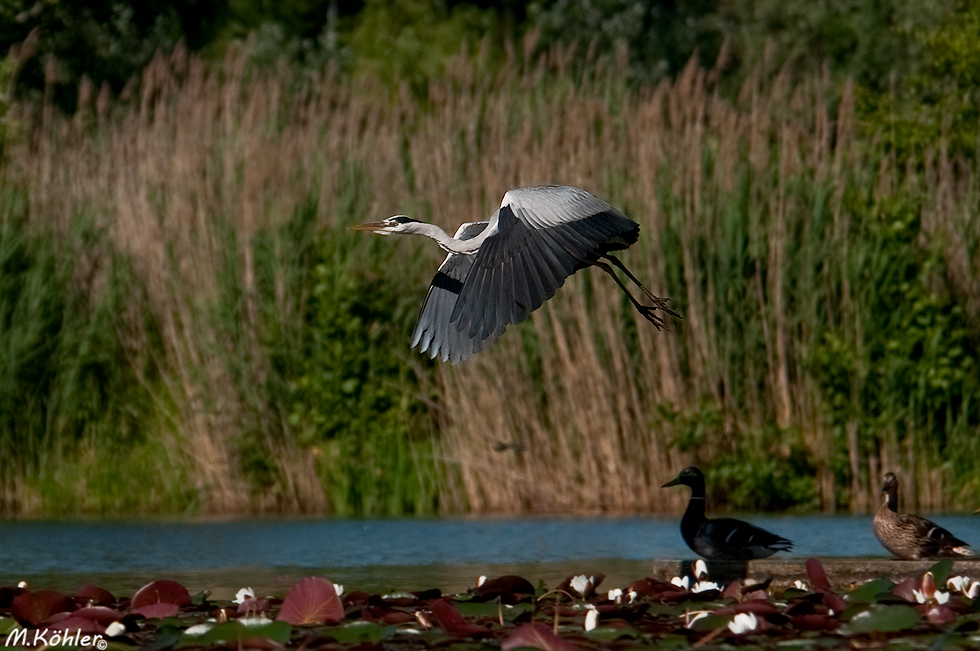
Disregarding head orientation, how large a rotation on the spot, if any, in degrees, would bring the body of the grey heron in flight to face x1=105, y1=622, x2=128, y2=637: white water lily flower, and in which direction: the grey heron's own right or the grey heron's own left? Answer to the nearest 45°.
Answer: approximately 45° to the grey heron's own left

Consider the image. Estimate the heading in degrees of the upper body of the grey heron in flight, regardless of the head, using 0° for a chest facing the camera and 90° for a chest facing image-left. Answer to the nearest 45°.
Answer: approximately 90°

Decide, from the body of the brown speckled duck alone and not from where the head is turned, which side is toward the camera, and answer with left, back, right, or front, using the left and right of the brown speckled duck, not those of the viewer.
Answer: left

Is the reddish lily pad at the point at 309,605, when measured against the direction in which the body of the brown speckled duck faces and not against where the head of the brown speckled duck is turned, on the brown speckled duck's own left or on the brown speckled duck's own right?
on the brown speckled duck's own left

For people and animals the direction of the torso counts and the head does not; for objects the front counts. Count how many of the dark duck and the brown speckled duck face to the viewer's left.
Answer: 2

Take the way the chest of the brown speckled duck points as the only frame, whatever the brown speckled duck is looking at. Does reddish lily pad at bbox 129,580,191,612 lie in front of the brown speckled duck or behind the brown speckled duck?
in front

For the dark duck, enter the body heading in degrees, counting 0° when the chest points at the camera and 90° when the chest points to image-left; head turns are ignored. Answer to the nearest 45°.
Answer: approximately 90°

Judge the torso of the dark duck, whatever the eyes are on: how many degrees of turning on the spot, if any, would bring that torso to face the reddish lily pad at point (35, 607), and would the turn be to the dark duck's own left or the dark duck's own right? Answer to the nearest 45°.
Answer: approximately 45° to the dark duck's own left

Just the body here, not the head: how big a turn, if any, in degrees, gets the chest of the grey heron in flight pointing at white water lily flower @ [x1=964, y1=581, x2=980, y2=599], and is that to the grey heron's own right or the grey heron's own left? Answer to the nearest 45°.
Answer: approximately 180°

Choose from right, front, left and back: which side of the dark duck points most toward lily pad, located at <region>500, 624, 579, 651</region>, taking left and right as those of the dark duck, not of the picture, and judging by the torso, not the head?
left

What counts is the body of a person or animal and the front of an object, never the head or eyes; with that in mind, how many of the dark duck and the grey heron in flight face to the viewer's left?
2

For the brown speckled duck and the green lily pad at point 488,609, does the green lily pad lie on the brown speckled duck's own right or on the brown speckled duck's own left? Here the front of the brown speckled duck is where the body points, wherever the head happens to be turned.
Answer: on the brown speckled duck's own left

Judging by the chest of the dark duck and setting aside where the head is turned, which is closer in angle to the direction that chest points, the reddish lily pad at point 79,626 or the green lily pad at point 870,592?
the reddish lily pad
